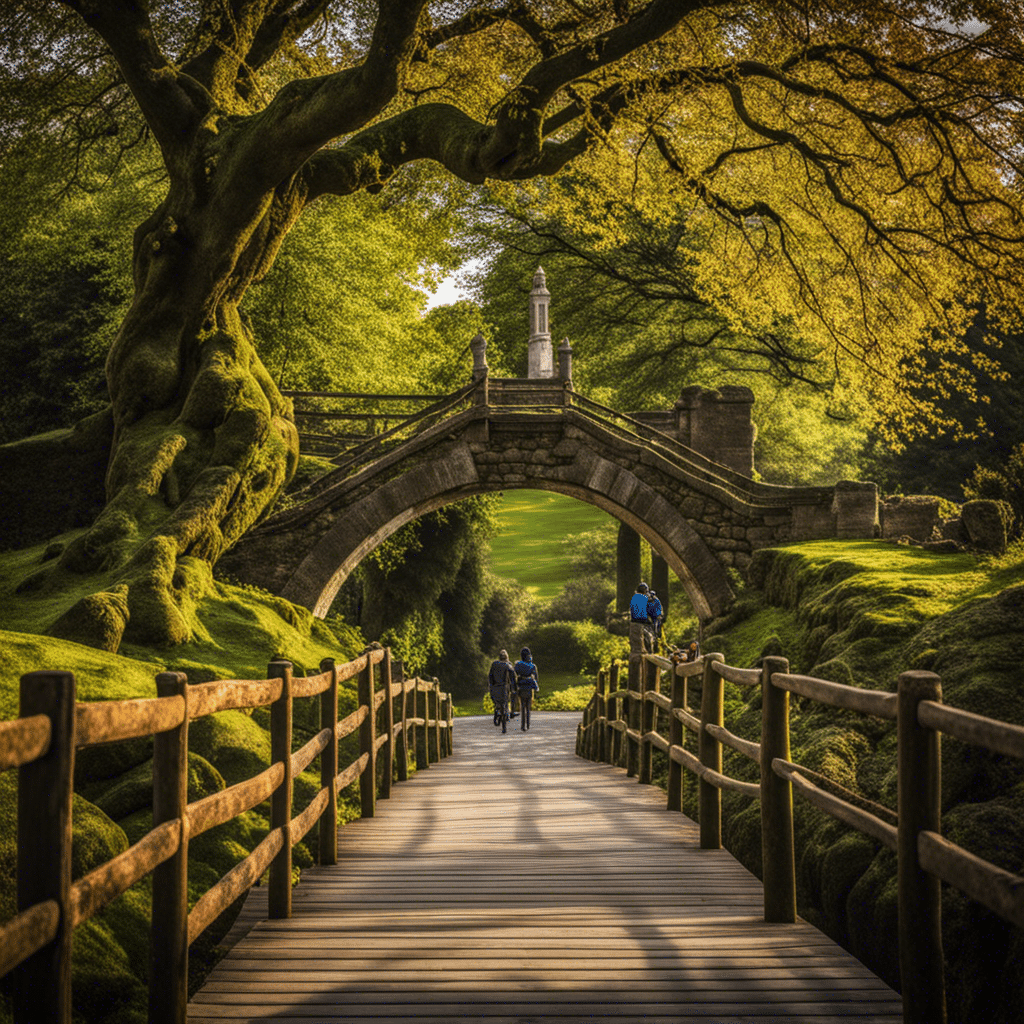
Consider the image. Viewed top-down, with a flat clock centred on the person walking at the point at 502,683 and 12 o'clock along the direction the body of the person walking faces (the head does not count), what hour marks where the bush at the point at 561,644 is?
The bush is roughly at 12 o'clock from the person walking.

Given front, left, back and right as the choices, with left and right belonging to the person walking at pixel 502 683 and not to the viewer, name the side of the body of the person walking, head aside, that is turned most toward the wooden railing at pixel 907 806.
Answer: back

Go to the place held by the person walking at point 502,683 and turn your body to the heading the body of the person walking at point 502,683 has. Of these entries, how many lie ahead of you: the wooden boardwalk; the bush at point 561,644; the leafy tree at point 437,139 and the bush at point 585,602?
2

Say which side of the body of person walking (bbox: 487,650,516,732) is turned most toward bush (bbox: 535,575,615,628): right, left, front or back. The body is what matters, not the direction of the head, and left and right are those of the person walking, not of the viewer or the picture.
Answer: front

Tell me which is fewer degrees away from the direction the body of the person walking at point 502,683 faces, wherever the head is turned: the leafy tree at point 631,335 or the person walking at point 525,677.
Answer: the leafy tree

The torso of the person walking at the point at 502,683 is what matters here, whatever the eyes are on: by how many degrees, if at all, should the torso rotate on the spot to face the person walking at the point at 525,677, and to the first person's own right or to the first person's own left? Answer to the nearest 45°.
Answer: approximately 135° to the first person's own right

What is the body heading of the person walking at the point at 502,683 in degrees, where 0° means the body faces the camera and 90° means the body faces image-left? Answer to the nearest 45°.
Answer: approximately 180°

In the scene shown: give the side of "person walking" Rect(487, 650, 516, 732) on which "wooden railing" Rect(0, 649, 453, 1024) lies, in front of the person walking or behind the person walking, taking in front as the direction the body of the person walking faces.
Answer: behind

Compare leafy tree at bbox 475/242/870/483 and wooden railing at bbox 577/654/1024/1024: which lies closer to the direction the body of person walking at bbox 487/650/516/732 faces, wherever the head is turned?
the leafy tree

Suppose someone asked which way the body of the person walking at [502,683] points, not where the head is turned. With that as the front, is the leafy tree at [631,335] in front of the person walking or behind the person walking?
in front

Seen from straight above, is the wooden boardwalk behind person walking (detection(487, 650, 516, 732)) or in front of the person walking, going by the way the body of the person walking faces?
behind
